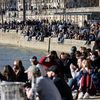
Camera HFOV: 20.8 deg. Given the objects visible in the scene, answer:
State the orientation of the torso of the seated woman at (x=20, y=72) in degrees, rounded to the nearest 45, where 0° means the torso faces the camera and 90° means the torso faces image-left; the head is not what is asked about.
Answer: approximately 45°

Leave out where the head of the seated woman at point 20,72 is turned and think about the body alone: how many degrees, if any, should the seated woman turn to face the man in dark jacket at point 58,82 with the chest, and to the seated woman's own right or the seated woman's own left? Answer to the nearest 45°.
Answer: approximately 45° to the seated woman's own left

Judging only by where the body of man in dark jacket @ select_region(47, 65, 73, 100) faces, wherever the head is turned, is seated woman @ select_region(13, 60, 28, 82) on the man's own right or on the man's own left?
on the man's own right
